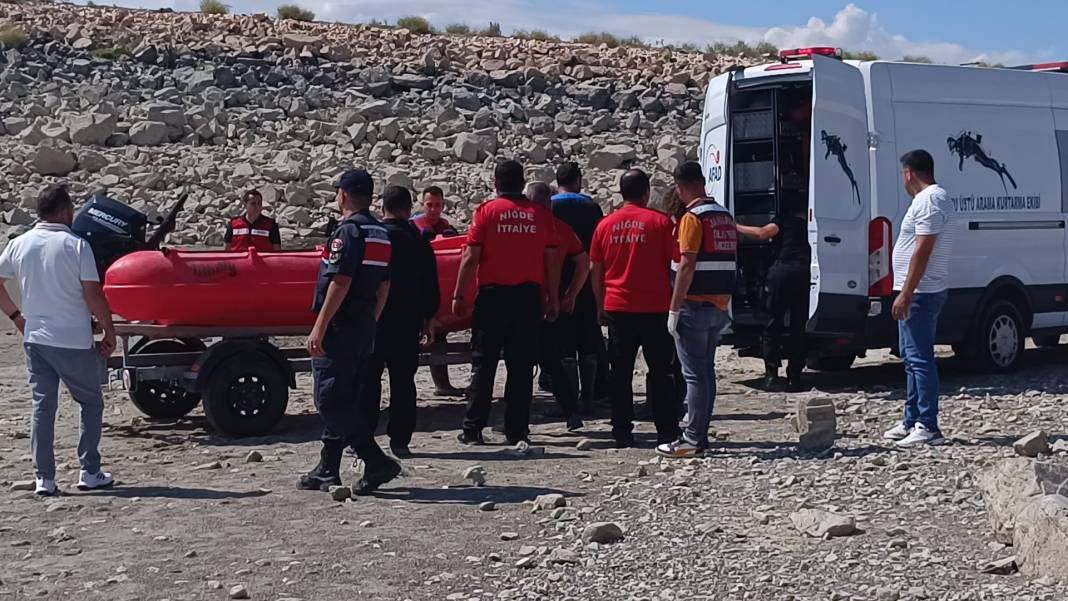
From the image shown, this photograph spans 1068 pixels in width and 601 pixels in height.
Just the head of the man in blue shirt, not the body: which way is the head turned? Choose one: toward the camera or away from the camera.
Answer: away from the camera

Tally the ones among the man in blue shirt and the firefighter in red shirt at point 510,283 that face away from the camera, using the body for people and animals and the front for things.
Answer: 2

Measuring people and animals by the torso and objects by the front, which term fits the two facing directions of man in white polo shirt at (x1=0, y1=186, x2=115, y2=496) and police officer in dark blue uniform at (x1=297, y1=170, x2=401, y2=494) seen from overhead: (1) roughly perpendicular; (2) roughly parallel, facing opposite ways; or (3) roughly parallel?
roughly perpendicular

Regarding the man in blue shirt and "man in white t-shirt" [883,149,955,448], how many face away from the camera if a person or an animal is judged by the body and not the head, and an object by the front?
1

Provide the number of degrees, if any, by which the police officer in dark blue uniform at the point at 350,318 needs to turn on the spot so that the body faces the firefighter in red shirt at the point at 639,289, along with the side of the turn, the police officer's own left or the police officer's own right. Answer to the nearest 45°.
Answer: approximately 90° to the police officer's own right

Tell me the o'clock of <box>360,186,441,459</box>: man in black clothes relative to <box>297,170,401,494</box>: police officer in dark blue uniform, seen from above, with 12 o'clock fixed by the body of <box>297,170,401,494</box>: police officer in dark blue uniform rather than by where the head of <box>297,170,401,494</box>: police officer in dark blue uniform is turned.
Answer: <box>360,186,441,459</box>: man in black clothes is roughly at 2 o'clock from <box>297,170,401,494</box>: police officer in dark blue uniform.

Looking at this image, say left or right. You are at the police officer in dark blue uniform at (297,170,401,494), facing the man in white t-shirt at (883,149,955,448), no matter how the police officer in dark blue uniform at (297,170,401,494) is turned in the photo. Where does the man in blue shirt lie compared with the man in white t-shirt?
left

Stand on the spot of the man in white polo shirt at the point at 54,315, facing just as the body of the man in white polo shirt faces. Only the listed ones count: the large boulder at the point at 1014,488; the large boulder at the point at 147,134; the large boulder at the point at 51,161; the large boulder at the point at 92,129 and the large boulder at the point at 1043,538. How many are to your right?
2

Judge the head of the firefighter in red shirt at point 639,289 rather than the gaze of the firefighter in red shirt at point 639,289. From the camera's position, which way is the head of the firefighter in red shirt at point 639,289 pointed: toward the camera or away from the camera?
away from the camera

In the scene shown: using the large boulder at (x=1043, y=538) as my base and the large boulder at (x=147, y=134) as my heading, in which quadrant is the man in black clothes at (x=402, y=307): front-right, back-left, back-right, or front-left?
front-left

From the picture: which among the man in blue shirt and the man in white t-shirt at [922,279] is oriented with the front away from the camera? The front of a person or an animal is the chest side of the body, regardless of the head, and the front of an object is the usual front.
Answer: the man in blue shirt

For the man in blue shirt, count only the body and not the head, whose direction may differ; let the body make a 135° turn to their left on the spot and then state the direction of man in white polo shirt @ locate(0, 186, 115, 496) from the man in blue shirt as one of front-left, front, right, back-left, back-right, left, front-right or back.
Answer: front

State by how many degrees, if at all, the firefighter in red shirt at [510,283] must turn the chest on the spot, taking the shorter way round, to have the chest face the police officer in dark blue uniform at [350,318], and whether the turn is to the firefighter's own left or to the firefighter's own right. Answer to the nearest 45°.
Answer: approximately 135° to the firefighter's own left

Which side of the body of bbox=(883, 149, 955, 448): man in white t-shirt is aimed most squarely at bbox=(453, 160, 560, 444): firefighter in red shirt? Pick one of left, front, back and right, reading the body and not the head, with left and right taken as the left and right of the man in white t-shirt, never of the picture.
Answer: front

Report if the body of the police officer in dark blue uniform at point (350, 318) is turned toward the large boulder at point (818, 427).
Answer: no

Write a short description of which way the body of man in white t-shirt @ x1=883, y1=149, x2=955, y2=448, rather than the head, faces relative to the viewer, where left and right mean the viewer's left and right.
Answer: facing to the left of the viewer

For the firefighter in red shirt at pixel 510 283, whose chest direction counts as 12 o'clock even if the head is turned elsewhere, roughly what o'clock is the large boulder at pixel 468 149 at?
The large boulder is roughly at 12 o'clock from the firefighter in red shirt.

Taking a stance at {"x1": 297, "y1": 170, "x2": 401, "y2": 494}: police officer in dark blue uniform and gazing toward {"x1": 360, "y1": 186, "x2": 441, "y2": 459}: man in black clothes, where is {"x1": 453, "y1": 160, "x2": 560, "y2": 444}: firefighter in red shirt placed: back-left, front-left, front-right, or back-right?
front-right

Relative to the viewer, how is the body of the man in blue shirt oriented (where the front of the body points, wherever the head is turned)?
away from the camera

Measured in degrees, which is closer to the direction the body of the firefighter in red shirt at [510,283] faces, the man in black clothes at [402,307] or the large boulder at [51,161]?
the large boulder

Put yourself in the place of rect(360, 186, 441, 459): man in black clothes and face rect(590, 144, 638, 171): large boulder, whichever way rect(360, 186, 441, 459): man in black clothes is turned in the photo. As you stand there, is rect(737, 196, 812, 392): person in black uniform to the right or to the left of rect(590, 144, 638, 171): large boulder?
right

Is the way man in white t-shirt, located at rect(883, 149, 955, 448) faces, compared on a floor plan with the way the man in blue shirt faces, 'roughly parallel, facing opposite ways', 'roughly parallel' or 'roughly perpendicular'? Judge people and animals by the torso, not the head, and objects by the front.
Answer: roughly perpendicular

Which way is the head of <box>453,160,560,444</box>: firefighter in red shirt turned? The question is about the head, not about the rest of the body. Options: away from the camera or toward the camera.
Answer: away from the camera
